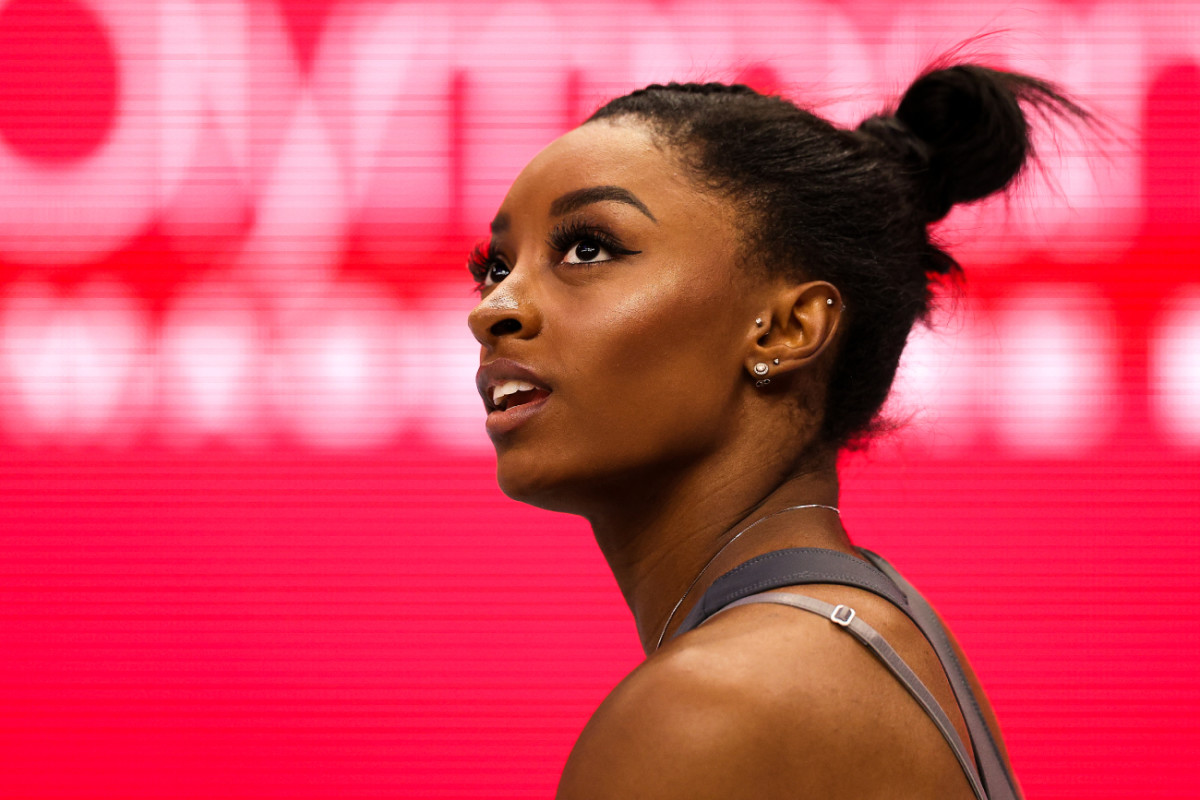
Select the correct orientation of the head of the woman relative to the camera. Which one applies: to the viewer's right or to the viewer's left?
to the viewer's left

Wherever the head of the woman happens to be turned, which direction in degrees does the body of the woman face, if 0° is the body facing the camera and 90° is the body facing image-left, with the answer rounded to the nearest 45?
approximately 90°
